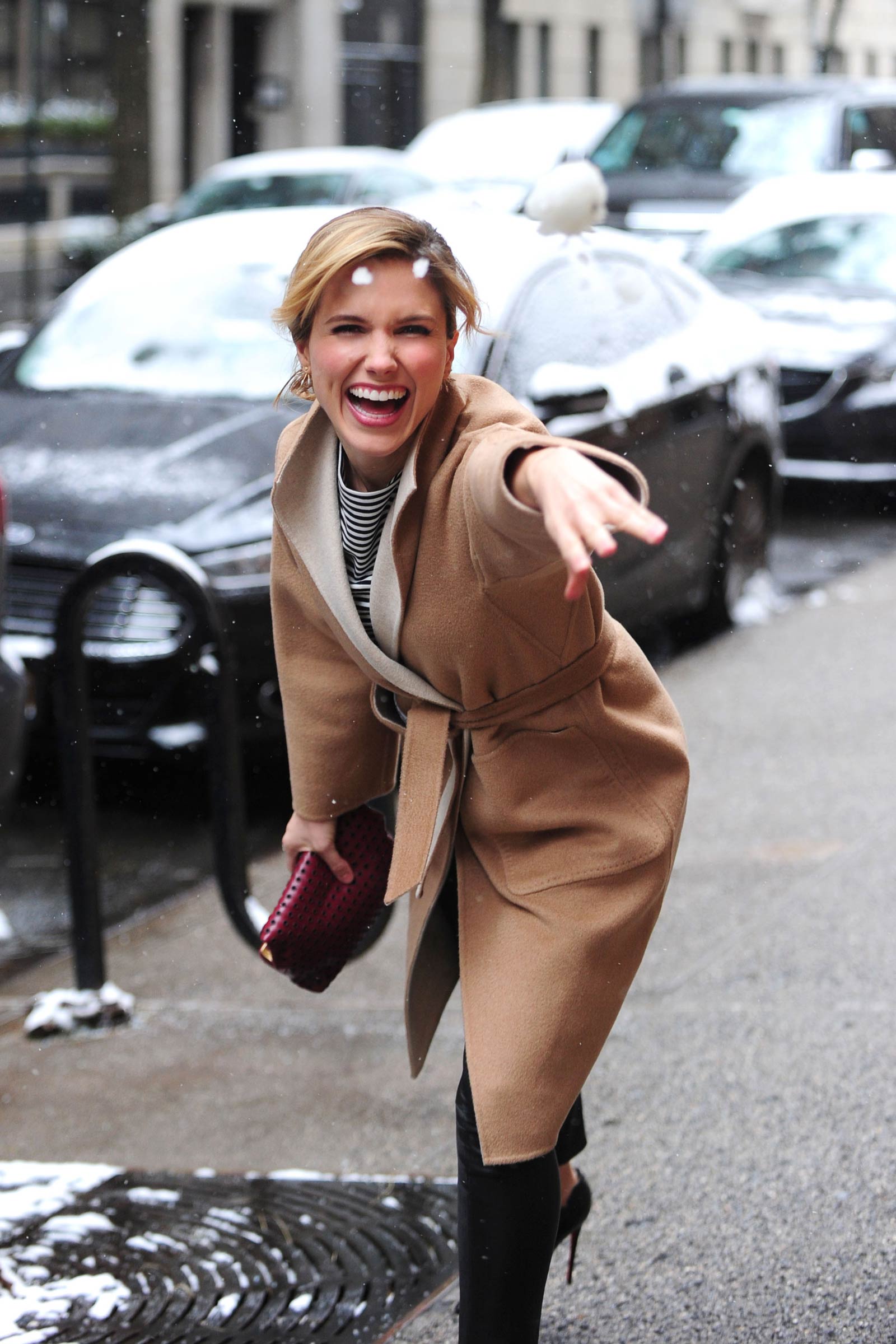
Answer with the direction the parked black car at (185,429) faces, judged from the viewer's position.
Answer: facing the viewer and to the left of the viewer

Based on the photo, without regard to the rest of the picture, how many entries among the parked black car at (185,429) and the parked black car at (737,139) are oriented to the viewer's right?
0

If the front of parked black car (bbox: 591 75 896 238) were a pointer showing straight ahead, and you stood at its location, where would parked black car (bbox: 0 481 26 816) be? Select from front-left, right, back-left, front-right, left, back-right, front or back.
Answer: front

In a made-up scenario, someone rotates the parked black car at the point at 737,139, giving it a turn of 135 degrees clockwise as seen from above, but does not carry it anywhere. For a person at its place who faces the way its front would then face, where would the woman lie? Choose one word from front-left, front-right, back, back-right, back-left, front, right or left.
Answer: back

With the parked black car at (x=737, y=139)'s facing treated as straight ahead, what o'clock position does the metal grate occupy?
The metal grate is roughly at 11 o'clock from the parked black car.

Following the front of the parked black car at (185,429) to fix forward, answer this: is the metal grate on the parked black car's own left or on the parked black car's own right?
on the parked black car's own left

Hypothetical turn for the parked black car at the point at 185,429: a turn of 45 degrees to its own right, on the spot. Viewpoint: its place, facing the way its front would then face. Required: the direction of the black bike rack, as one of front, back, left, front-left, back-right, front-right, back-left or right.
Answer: left
